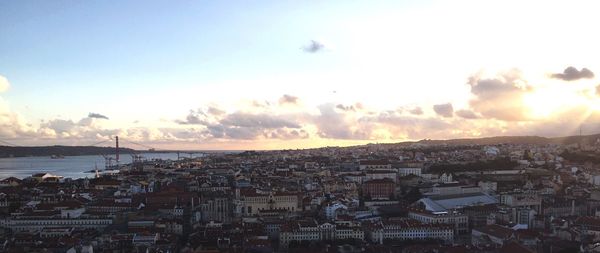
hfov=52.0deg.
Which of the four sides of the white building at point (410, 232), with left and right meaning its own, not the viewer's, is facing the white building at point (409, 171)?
back

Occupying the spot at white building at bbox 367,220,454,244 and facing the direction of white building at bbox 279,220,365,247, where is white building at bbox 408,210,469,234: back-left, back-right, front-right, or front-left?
back-right

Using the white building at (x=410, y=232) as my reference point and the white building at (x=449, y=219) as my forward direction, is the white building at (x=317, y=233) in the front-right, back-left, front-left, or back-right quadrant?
back-left

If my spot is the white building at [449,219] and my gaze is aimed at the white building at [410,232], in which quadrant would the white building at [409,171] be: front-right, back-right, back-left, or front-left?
back-right

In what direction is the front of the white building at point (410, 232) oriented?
toward the camera

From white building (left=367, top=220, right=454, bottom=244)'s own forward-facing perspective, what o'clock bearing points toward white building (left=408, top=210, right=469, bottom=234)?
white building (left=408, top=210, right=469, bottom=234) is roughly at 7 o'clock from white building (left=367, top=220, right=454, bottom=244).

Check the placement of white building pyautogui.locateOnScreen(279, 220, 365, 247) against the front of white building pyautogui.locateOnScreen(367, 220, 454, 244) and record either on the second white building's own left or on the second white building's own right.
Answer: on the second white building's own right
